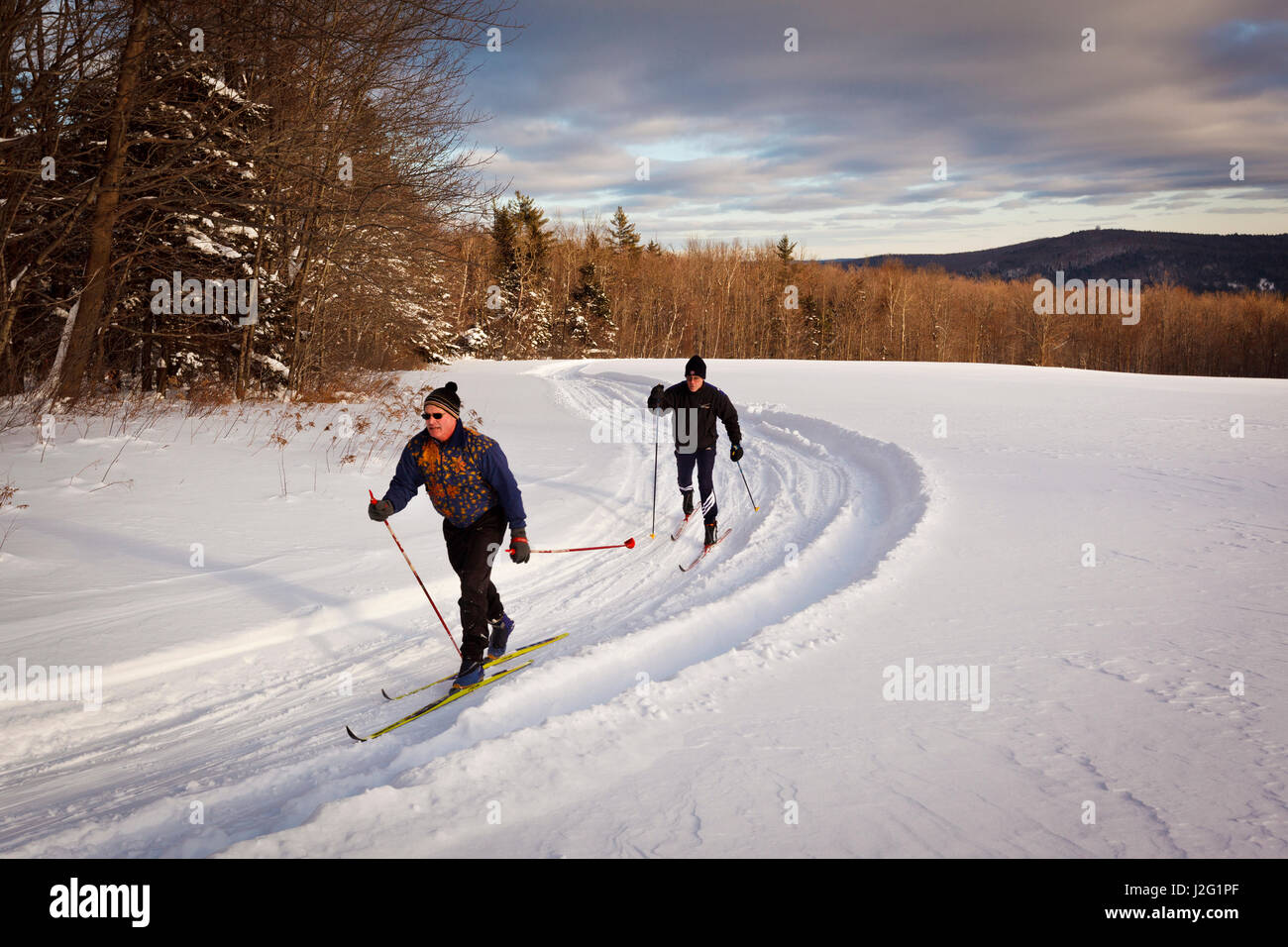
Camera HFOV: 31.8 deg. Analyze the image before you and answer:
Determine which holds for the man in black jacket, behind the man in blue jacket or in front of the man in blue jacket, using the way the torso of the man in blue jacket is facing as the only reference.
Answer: behind

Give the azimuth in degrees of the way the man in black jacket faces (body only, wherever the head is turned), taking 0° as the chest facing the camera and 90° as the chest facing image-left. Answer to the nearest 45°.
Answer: approximately 0°

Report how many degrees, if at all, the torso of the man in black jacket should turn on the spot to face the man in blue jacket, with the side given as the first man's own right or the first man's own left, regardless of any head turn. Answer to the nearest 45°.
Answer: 0° — they already face them

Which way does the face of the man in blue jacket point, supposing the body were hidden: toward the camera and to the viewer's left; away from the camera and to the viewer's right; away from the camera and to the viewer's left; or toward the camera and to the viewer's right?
toward the camera and to the viewer's left

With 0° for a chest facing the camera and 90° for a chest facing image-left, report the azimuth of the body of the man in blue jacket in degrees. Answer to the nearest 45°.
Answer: approximately 45°

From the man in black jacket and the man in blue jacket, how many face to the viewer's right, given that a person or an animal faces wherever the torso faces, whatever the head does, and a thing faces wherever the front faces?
0
